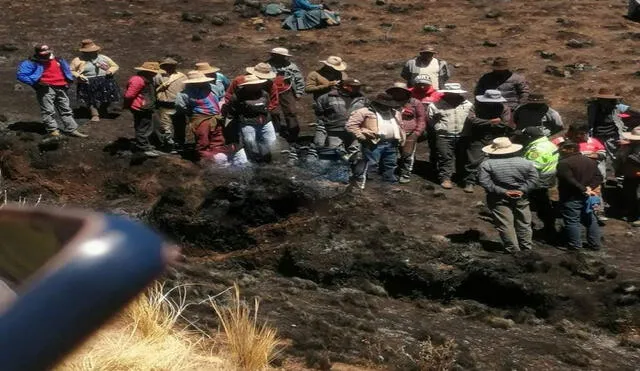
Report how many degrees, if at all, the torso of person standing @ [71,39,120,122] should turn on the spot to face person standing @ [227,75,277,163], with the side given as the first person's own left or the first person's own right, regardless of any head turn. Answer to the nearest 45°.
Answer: approximately 45° to the first person's own left

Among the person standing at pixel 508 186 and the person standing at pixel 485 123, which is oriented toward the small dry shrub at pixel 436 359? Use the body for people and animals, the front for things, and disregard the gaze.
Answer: the person standing at pixel 485 123

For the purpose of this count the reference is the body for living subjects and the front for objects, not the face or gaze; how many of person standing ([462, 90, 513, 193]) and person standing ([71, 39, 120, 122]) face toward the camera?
2

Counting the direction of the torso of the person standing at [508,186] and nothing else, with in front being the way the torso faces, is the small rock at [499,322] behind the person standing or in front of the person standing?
behind

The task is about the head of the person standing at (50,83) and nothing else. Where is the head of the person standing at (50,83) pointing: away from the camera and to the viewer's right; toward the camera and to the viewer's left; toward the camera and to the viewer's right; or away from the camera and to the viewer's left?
toward the camera and to the viewer's right

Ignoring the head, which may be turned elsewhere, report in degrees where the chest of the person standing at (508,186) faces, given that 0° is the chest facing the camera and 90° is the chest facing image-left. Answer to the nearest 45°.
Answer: approximately 180°

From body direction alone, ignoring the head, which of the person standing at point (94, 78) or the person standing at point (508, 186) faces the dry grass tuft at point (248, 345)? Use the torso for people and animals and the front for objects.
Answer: the person standing at point (94, 78)

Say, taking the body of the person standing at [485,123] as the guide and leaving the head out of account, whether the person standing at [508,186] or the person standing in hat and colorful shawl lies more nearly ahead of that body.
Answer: the person standing at [508,186]

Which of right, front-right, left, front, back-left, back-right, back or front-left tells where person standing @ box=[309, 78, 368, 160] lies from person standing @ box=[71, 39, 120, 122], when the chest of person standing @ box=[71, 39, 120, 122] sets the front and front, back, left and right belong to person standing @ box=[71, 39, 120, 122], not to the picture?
front-left

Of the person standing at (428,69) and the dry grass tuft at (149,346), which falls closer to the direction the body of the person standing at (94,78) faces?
the dry grass tuft

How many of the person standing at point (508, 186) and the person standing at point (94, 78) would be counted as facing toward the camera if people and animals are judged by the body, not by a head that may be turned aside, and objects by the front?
1
